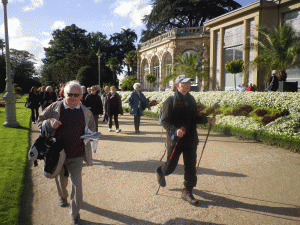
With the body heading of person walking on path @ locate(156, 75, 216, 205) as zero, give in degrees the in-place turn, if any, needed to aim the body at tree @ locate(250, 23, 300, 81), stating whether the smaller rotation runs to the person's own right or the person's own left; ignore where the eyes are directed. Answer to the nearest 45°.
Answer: approximately 90° to the person's own left

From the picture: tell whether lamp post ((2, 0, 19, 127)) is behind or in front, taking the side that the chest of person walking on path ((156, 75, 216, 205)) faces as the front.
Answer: behind

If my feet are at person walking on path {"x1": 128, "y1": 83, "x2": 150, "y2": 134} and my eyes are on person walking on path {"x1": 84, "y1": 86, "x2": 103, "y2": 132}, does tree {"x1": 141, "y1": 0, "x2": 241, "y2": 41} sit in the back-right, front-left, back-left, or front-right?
back-right

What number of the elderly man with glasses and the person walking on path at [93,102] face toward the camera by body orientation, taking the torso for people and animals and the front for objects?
2

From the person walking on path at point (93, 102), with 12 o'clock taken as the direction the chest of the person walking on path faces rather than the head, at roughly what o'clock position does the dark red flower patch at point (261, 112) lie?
The dark red flower patch is roughly at 9 o'clock from the person walking on path.

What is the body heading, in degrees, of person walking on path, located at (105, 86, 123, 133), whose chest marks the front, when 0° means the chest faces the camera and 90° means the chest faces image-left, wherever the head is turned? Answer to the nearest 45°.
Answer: approximately 0°

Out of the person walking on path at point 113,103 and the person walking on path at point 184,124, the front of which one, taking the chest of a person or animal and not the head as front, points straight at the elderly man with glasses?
the person walking on path at point 113,103

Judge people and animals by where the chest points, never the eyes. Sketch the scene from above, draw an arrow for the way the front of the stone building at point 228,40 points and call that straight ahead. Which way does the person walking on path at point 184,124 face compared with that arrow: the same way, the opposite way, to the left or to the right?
to the left

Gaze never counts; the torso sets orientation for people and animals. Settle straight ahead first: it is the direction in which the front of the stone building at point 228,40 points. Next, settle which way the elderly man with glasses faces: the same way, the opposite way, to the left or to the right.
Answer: to the left
